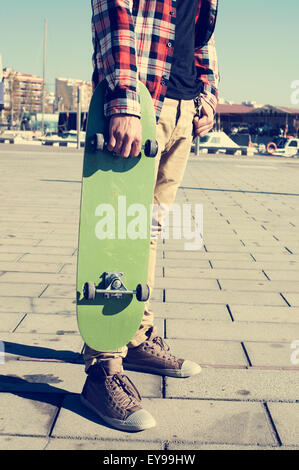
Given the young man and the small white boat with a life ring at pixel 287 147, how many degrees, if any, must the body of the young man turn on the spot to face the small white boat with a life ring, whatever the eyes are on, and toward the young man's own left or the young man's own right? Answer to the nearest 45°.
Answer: approximately 135° to the young man's own left

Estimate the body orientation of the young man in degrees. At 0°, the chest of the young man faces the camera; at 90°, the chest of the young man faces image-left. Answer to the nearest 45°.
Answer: approximately 315°
